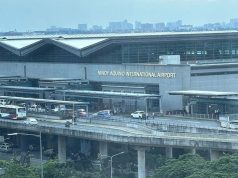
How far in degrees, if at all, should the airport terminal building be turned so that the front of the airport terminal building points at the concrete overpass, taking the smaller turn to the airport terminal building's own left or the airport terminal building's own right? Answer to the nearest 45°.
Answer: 0° — it already faces it

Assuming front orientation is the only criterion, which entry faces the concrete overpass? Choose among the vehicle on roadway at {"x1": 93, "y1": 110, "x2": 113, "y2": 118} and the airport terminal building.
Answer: the airport terminal building

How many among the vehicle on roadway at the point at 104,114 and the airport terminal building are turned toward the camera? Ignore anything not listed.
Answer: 1

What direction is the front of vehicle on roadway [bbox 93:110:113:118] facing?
to the viewer's left

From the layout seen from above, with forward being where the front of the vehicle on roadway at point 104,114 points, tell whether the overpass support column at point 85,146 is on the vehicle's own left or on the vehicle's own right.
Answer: on the vehicle's own left

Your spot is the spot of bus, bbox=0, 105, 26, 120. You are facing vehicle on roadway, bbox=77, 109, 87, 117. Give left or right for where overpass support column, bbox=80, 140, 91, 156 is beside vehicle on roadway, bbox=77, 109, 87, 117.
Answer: right

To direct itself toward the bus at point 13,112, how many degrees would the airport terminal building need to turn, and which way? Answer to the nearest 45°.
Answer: approximately 45° to its right

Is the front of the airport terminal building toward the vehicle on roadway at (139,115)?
yes

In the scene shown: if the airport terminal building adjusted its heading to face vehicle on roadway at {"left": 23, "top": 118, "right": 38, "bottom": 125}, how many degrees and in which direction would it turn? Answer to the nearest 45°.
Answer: approximately 45° to its right

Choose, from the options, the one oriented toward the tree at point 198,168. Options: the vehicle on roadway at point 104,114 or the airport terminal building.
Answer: the airport terminal building

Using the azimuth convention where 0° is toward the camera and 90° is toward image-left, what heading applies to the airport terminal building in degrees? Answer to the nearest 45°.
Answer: approximately 0°

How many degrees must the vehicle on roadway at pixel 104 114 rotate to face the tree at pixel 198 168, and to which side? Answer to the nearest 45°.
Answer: approximately 90° to its left

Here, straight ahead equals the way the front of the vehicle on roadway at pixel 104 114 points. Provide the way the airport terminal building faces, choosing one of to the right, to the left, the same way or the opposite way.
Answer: to the left
